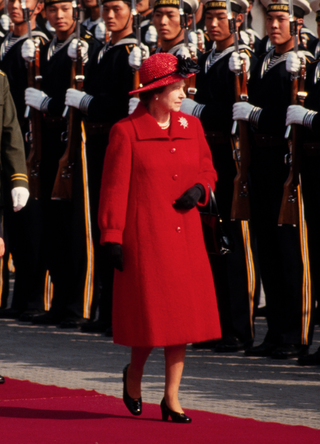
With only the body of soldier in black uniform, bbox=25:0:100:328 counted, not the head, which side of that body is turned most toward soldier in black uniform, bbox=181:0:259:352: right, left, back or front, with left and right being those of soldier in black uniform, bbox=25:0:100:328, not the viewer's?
left

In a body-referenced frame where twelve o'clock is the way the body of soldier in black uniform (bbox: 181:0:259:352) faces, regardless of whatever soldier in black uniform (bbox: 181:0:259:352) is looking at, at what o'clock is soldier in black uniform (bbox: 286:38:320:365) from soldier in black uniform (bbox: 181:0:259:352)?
soldier in black uniform (bbox: 286:38:320:365) is roughly at 9 o'clock from soldier in black uniform (bbox: 181:0:259:352).

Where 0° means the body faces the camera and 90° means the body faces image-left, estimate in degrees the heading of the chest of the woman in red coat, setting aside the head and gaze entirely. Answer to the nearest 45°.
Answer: approximately 315°

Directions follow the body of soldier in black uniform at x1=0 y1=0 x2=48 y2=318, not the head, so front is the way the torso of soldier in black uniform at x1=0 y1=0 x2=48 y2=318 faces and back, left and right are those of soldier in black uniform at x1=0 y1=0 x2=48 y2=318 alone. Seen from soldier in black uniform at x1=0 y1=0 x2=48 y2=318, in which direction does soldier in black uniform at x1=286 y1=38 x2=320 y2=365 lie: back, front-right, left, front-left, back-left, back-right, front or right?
left

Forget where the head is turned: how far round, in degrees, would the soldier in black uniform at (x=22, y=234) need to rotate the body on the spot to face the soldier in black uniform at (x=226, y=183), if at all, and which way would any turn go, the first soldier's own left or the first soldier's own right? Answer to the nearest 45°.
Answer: approximately 90° to the first soldier's own left
